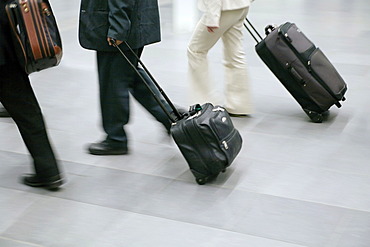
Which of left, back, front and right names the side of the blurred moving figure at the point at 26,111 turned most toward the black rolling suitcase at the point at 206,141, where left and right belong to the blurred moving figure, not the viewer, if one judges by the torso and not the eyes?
back

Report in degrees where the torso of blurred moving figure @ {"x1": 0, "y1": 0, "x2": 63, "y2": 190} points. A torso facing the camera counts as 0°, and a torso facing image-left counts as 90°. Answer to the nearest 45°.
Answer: approximately 90°

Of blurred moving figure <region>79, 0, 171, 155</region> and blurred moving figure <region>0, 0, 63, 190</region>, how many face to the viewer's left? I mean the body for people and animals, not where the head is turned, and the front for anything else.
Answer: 2

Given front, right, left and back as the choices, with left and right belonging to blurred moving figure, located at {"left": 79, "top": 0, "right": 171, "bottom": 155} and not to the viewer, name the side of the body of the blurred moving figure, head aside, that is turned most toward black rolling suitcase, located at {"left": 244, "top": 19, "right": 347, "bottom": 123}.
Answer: back

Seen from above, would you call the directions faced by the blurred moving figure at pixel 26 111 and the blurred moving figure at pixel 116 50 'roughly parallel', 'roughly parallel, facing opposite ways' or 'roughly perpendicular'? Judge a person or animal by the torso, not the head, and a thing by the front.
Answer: roughly parallel

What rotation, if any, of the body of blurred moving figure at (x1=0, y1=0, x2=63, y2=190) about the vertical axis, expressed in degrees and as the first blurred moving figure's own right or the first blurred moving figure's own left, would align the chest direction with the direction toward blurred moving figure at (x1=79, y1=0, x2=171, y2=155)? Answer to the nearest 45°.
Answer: approximately 135° to the first blurred moving figure's own right

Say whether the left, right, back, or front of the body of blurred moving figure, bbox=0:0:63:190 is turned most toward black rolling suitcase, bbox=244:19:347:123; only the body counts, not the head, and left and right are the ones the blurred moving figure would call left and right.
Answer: back

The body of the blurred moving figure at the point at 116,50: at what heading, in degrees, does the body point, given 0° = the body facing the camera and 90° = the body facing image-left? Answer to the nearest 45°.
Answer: approximately 90°

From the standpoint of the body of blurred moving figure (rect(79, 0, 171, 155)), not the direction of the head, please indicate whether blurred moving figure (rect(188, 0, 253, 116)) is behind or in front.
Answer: behind

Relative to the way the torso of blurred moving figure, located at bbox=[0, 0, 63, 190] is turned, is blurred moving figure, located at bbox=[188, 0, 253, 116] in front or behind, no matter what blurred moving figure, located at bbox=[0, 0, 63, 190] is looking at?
behind
